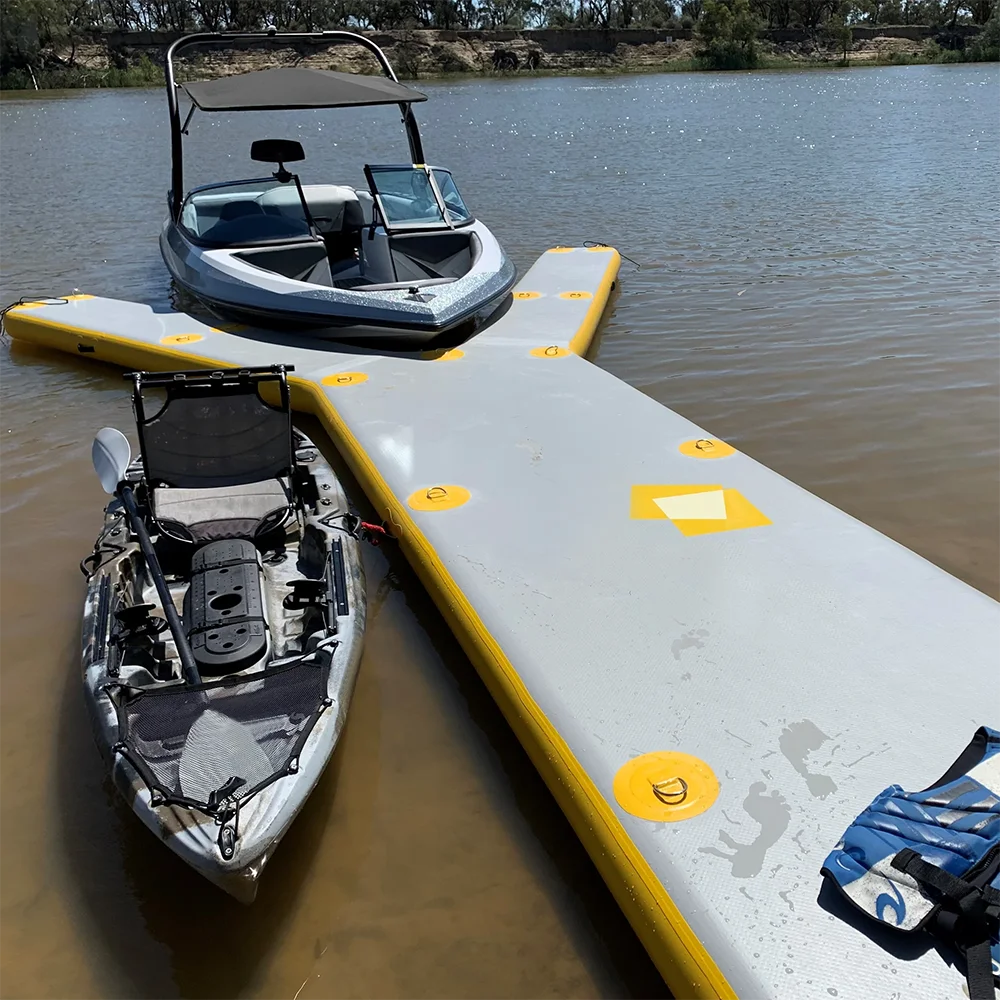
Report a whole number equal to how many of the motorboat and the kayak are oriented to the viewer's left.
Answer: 0

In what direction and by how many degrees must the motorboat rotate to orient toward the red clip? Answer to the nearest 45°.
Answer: approximately 45° to its right

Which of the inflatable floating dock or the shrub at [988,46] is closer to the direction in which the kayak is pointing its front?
the inflatable floating dock

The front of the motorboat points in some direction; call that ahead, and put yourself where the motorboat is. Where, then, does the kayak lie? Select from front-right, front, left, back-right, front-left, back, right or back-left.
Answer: front-right

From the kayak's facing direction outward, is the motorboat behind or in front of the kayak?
behind

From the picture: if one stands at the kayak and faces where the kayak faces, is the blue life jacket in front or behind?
in front

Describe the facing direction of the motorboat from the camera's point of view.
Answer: facing the viewer and to the right of the viewer

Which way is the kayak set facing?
toward the camera
